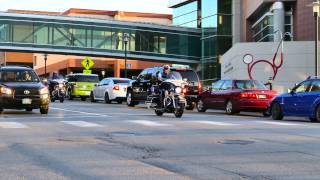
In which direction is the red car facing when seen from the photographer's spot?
facing away from the viewer and to the left of the viewer

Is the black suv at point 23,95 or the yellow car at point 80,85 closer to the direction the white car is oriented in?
the yellow car

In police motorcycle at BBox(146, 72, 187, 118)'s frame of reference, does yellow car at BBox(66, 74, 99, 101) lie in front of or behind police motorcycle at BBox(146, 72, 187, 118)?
behind

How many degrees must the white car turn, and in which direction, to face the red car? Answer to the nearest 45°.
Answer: approximately 180°

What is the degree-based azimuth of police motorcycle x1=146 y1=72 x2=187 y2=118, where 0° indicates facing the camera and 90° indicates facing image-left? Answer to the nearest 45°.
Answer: approximately 315°

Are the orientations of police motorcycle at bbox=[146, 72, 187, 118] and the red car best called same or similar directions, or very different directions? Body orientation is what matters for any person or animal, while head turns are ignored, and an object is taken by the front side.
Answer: very different directions

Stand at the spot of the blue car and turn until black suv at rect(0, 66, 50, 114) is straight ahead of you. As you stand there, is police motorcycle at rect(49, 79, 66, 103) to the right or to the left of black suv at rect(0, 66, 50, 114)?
right
